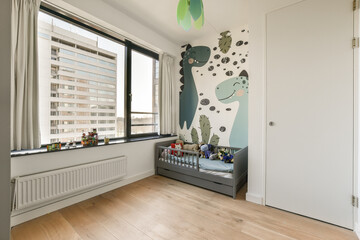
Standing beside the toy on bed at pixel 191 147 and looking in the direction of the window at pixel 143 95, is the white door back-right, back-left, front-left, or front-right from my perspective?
back-left

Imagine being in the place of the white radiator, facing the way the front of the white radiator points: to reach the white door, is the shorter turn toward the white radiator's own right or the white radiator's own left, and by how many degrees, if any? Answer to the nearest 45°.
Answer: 0° — it already faces it

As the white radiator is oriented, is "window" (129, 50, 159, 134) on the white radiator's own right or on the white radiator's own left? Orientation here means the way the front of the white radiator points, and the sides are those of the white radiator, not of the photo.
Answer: on the white radiator's own left

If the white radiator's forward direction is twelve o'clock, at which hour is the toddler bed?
The toddler bed is roughly at 11 o'clock from the white radiator.

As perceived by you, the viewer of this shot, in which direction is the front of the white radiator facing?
facing the viewer and to the right of the viewer

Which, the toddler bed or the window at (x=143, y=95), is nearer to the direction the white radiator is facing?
the toddler bed

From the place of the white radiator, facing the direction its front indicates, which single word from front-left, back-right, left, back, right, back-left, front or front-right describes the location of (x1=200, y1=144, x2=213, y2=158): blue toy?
front-left

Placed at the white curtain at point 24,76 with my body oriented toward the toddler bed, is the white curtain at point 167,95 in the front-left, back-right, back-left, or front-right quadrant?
front-left

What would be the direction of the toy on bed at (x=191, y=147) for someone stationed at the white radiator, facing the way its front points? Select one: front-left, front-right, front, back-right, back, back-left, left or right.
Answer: front-left
